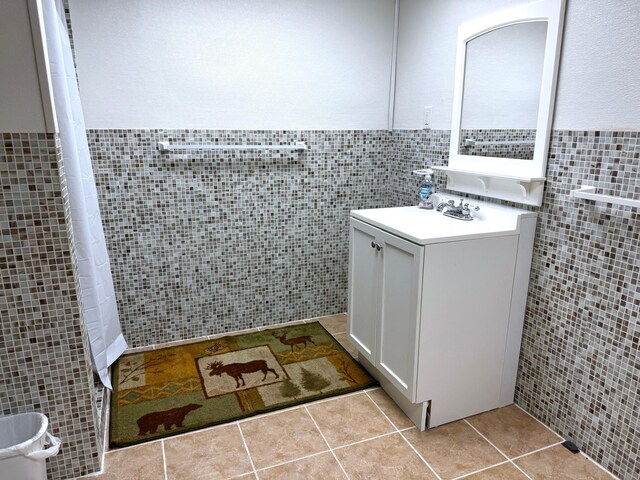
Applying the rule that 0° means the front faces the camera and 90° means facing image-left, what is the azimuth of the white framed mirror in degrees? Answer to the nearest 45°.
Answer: approximately 45°

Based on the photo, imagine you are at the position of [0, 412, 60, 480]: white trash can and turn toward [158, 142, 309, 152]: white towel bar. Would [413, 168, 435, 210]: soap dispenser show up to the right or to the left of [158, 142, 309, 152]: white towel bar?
right

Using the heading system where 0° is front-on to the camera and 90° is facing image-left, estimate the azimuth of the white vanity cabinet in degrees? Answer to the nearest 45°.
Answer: approximately 45°
